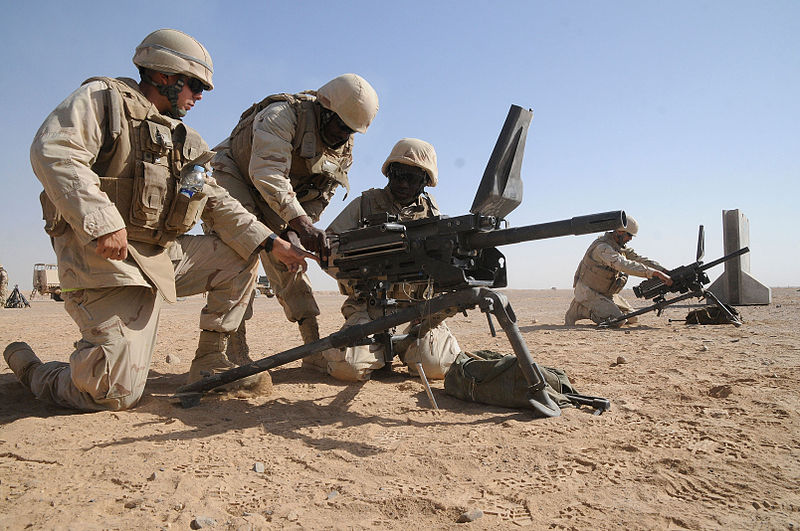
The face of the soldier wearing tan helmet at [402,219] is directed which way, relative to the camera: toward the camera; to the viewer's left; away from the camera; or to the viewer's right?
toward the camera

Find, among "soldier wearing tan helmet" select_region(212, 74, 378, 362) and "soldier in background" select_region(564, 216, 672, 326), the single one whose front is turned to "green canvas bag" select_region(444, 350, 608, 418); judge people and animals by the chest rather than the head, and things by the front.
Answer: the soldier wearing tan helmet

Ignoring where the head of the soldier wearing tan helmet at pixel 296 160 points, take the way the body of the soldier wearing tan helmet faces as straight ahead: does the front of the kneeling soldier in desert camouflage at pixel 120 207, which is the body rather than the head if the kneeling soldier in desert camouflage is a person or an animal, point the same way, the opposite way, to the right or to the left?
the same way

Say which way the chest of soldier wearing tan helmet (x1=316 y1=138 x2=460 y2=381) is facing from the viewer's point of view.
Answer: toward the camera

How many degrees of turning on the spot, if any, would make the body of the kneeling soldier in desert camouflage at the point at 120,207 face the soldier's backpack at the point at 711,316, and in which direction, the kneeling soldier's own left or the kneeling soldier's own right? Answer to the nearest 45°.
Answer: approximately 45° to the kneeling soldier's own left

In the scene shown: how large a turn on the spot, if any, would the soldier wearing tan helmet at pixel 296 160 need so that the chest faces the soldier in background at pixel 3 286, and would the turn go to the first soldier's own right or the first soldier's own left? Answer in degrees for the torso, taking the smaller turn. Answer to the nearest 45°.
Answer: approximately 180°

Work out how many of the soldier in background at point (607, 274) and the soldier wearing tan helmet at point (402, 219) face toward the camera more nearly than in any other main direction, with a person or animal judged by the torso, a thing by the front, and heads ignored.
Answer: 1

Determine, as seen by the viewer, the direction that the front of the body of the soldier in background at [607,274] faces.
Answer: to the viewer's right

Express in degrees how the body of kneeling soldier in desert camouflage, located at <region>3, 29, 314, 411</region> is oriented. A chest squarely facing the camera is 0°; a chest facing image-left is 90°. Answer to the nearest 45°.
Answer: approximately 315°

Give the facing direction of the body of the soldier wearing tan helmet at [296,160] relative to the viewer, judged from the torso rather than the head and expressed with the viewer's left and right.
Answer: facing the viewer and to the right of the viewer

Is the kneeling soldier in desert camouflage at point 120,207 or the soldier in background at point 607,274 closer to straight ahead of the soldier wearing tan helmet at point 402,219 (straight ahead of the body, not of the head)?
the kneeling soldier in desert camouflage

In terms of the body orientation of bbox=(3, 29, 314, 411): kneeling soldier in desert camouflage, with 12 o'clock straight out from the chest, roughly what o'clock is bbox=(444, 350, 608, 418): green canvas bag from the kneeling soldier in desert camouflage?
The green canvas bag is roughly at 11 o'clock from the kneeling soldier in desert camouflage.

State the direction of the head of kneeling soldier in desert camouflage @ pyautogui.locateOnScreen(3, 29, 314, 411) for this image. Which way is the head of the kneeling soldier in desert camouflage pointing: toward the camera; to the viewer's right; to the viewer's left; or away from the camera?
to the viewer's right

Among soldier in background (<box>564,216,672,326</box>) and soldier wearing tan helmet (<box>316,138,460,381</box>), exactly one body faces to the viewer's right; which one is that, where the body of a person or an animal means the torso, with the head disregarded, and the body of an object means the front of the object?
the soldier in background

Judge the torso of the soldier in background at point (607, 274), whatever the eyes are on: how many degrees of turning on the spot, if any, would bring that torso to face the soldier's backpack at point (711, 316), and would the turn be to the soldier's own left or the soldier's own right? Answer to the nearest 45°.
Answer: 0° — they already face it
